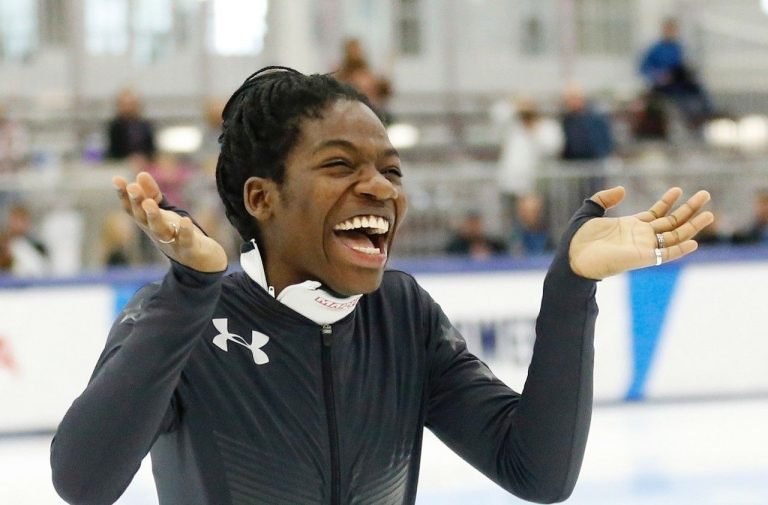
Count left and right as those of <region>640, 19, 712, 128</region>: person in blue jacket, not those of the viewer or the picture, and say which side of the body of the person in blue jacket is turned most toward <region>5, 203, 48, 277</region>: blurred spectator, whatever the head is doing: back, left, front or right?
right

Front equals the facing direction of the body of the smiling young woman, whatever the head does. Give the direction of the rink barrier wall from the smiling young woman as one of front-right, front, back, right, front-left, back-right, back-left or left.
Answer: back-left

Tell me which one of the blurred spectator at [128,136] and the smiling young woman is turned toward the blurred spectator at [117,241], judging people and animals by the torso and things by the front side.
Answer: the blurred spectator at [128,136]

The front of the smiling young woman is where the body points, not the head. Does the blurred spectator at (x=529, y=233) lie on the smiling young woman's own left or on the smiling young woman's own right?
on the smiling young woman's own left

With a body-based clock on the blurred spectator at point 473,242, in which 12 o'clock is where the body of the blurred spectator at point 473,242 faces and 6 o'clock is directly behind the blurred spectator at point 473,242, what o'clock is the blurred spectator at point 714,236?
the blurred spectator at point 714,236 is roughly at 8 o'clock from the blurred spectator at point 473,242.

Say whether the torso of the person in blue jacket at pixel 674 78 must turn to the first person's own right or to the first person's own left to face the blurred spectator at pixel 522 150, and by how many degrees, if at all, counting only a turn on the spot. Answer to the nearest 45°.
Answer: approximately 90° to the first person's own right

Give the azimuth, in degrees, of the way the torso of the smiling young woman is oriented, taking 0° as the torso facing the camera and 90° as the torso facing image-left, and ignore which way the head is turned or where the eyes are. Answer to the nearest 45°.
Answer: approximately 315°

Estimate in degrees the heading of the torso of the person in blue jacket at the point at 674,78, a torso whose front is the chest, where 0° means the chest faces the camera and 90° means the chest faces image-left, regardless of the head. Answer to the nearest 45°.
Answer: approximately 315°

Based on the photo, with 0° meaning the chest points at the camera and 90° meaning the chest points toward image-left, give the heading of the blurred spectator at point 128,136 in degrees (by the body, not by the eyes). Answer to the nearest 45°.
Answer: approximately 0°
